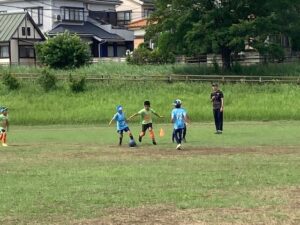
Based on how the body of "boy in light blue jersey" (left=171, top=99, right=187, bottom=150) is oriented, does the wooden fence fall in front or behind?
in front

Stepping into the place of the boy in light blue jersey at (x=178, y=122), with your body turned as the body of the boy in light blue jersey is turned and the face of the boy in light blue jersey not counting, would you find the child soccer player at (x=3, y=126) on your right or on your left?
on your left

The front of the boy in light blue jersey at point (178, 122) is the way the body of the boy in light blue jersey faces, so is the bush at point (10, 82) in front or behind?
in front

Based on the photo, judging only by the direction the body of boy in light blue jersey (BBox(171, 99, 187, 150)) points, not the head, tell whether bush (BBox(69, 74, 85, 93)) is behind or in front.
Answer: in front

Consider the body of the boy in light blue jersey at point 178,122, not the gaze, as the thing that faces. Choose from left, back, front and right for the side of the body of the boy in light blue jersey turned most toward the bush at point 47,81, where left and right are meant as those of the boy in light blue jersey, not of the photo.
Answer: front
